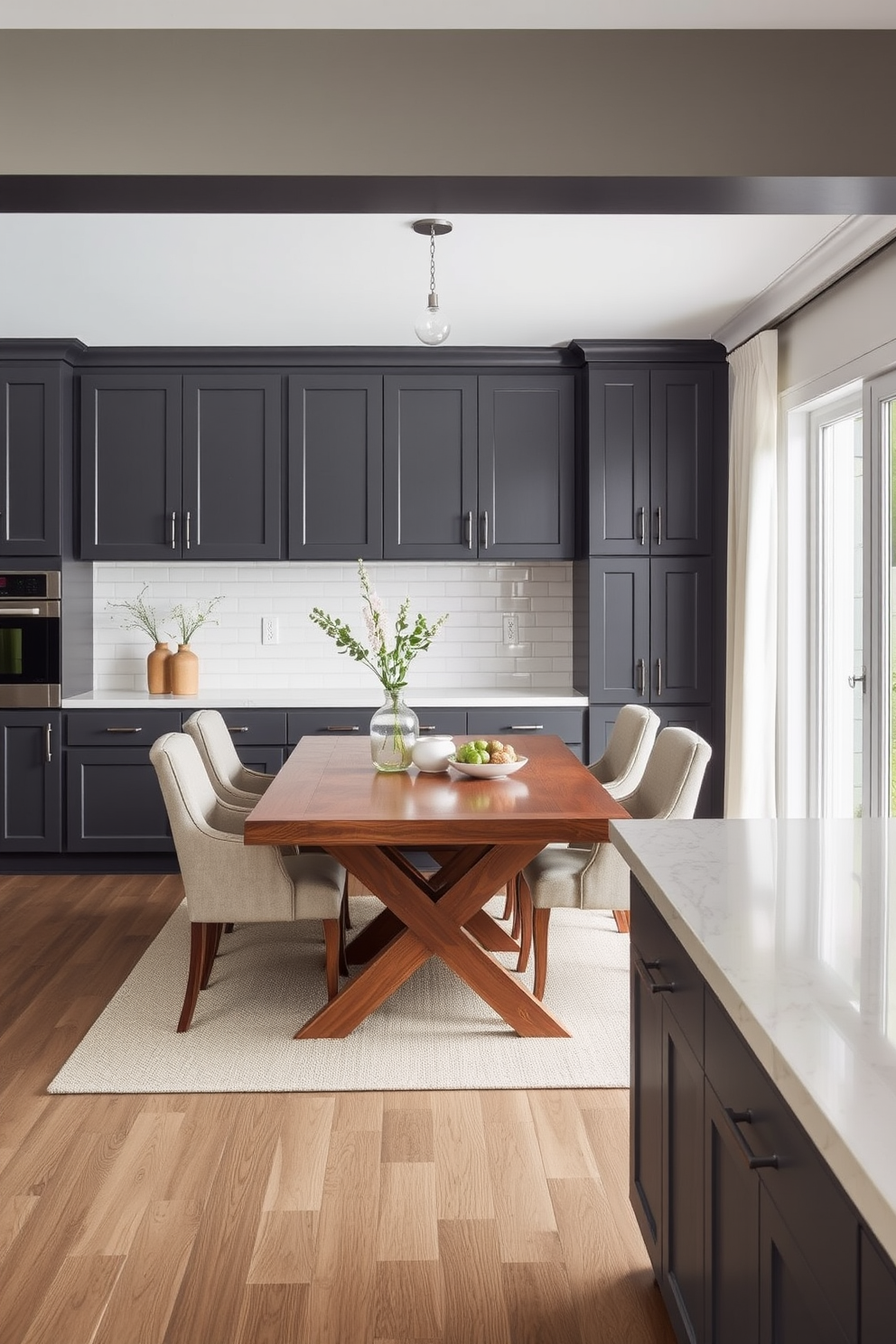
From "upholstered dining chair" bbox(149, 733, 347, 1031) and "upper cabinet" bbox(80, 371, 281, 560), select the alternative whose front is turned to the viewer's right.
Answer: the upholstered dining chair

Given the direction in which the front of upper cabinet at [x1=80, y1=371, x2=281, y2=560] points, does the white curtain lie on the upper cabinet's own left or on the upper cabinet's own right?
on the upper cabinet's own left

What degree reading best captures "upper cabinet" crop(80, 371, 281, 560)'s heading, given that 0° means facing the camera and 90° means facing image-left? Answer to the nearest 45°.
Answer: approximately 0°

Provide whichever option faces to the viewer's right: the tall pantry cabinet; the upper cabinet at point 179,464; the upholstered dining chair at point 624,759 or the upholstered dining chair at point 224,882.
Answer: the upholstered dining chair at point 224,882

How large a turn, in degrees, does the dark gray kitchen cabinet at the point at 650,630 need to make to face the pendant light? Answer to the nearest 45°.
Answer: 0° — it already faces it

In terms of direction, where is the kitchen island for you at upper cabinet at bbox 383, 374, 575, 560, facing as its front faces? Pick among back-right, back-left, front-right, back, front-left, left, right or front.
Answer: front

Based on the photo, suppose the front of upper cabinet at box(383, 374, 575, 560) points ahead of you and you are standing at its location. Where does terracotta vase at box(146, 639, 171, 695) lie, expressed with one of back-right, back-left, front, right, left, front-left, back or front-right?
right

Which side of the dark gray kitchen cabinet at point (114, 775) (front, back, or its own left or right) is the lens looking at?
front

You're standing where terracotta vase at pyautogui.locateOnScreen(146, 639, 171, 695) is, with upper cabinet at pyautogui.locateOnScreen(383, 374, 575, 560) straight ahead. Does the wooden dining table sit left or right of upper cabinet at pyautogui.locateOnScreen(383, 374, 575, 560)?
right

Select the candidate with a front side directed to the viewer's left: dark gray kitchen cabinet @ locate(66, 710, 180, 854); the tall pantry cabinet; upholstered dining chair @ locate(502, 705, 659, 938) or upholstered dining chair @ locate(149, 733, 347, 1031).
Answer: upholstered dining chair @ locate(502, 705, 659, 938)

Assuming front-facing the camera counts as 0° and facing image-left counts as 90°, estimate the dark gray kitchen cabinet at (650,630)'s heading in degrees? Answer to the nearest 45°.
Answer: approximately 0°

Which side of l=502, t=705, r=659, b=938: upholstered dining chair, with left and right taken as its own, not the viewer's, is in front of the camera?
left

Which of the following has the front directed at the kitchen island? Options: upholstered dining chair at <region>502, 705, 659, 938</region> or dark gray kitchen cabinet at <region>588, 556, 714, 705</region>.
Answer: the dark gray kitchen cabinet

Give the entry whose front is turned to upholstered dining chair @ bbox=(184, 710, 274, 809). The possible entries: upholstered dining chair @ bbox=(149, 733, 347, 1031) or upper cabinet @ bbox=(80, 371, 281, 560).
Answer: the upper cabinet

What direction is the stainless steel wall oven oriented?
toward the camera

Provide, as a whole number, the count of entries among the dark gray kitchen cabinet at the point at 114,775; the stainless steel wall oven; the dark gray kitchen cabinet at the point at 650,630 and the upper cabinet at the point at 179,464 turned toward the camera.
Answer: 4

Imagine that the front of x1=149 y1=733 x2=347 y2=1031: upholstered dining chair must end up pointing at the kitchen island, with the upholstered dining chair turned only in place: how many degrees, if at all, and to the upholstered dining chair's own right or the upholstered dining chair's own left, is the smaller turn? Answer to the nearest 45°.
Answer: approximately 90° to the upholstered dining chair's own right

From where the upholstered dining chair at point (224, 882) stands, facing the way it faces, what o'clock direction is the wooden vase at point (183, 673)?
The wooden vase is roughly at 9 o'clock from the upholstered dining chair.
